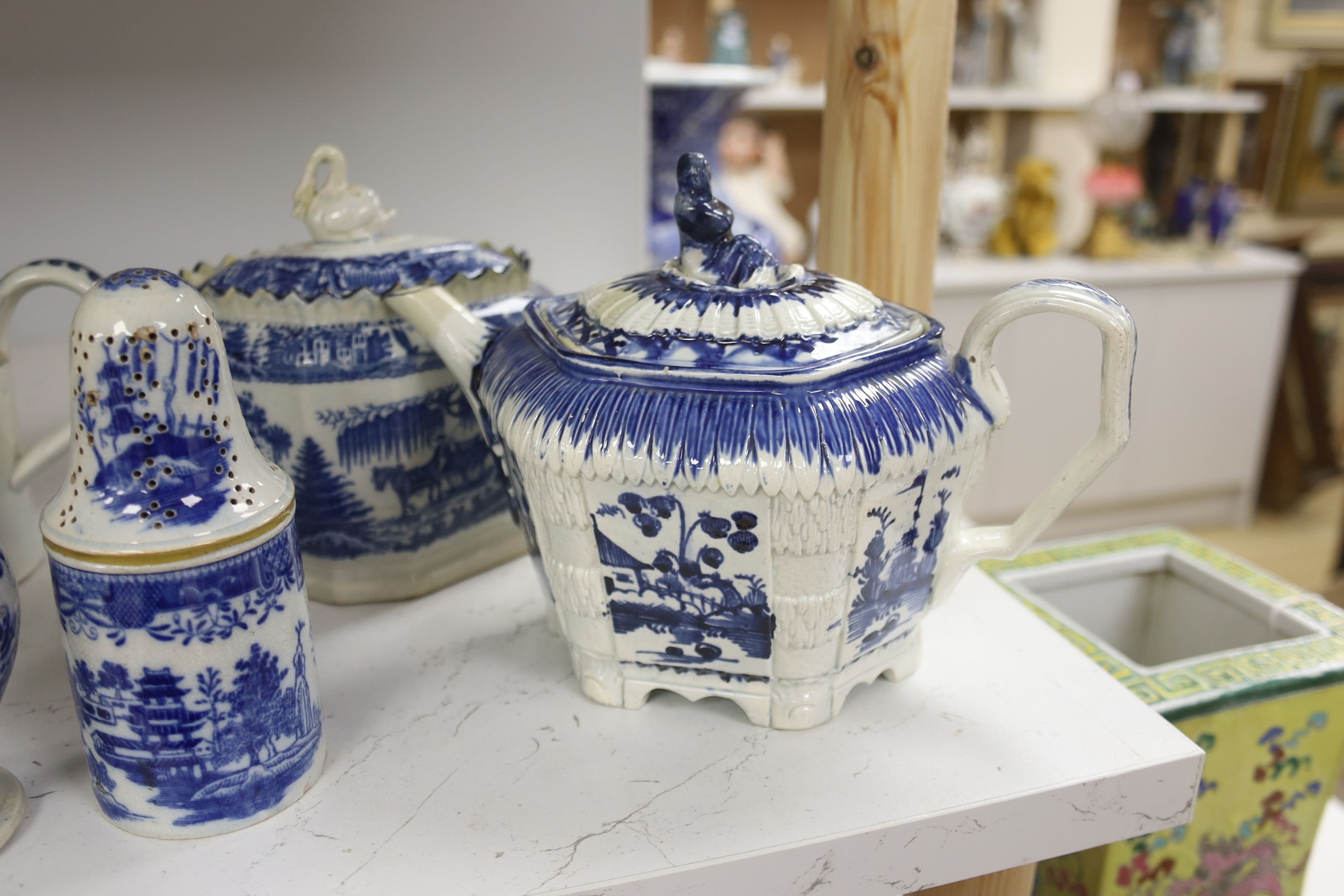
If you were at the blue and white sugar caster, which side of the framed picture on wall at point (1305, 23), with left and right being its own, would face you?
front

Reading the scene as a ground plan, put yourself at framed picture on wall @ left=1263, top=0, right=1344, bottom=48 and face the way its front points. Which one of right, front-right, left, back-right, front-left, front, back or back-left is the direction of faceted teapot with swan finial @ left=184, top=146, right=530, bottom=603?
front

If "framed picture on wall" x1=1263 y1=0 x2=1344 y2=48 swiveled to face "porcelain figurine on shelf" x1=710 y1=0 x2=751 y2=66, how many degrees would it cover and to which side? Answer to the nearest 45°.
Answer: approximately 45° to its right

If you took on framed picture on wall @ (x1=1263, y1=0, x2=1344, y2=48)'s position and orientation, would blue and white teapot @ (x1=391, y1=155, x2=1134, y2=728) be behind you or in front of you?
in front

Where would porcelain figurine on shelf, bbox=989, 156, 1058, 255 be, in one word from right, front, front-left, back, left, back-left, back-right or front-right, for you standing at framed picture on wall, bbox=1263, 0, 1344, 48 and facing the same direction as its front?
front-right

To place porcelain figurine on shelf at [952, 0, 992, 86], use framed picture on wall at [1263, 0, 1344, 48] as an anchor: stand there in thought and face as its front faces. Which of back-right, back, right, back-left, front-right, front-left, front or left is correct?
front-right

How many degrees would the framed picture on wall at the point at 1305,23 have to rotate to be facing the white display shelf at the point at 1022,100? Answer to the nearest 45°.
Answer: approximately 45° to its right

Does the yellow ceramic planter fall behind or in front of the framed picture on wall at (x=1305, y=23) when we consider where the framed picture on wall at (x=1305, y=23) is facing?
in front

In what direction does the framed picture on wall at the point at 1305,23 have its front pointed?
toward the camera

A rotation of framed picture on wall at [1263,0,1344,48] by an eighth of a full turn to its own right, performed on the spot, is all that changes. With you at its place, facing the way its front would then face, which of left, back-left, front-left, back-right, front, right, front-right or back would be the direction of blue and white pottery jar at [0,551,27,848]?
front-left
